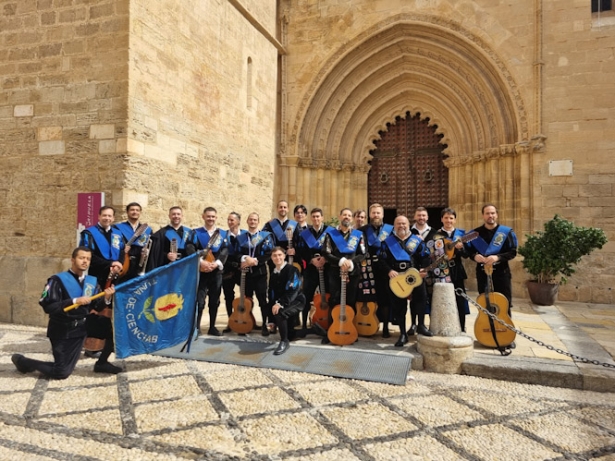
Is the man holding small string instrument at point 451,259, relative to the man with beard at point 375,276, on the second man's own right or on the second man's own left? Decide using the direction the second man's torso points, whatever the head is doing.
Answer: on the second man's own left

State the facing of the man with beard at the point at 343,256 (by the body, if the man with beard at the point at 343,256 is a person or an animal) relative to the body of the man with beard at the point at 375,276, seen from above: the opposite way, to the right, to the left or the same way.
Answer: the same way

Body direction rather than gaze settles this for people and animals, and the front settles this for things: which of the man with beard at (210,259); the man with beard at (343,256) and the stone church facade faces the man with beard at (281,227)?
the stone church facade

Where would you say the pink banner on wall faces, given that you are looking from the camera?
facing the viewer

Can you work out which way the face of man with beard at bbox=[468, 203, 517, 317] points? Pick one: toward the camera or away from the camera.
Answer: toward the camera

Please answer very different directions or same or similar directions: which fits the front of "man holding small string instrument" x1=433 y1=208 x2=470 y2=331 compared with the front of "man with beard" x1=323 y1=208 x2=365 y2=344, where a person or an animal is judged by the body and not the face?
same or similar directions

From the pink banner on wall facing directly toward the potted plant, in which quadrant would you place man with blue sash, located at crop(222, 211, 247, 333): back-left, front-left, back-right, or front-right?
front-right

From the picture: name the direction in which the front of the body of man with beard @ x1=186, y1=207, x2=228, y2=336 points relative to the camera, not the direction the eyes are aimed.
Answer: toward the camera

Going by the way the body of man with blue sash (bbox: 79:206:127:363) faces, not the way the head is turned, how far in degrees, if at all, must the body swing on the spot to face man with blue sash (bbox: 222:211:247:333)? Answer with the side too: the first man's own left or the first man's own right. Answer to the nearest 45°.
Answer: approximately 45° to the first man's own left

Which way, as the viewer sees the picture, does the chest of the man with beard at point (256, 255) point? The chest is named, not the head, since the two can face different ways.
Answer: toward the camera

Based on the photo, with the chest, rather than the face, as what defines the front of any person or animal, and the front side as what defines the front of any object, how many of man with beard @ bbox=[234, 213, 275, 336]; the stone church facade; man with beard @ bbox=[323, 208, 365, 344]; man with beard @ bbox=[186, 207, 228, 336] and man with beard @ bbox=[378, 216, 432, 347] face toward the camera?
5

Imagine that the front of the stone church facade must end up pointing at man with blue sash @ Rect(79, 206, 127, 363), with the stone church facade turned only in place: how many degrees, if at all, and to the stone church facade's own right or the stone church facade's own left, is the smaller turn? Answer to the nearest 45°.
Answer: approximately 45° to the stone church facade's own right

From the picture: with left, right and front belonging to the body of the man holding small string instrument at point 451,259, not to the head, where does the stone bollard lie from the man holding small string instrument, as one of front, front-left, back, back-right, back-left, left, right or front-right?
front

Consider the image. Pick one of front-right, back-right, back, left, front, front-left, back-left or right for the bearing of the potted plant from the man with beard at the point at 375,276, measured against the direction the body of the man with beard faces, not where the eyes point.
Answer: back-left

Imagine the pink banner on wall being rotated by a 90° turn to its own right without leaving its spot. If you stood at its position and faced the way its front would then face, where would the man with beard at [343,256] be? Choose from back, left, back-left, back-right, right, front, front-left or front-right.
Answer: back-left

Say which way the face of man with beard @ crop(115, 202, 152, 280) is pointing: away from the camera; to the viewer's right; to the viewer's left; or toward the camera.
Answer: toward the camera
